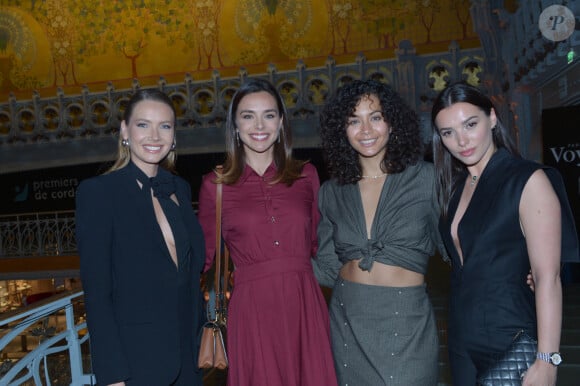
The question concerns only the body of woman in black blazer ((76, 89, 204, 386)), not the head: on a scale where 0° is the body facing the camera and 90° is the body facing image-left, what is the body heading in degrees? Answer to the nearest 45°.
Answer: approximately 315°

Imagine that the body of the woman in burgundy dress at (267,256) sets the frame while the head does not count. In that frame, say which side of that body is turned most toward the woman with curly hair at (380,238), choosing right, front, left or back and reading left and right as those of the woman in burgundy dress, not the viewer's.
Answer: left

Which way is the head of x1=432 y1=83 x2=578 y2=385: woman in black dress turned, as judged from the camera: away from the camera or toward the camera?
toward the camera

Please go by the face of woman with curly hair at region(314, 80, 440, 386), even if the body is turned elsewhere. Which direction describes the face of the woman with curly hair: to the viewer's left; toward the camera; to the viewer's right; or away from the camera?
toward the camera

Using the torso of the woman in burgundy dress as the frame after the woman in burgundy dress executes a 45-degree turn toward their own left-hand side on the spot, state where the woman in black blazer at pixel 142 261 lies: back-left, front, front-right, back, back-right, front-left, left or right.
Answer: right

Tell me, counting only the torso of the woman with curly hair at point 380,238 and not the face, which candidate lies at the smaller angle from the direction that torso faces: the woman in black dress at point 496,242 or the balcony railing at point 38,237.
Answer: the woman in black dress

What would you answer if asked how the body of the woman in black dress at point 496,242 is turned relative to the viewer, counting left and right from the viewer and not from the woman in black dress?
facing the viewer and to the left of the viewer

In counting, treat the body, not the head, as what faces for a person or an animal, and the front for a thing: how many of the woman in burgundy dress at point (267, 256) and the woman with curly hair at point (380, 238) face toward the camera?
2

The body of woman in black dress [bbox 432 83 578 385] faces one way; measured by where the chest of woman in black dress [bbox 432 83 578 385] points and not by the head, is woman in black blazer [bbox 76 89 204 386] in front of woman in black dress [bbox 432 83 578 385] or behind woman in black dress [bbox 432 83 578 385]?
in front

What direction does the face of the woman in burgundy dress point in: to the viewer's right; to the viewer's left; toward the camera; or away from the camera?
toward the camera

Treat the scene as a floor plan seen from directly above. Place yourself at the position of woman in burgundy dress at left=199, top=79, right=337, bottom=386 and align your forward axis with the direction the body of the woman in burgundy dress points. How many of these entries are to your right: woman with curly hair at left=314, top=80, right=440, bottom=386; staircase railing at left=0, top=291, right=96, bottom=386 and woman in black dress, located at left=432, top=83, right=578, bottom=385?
1

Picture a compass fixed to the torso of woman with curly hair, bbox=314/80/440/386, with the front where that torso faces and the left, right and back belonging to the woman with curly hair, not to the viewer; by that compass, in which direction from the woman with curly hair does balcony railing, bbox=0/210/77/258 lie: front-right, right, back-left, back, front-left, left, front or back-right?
back-right

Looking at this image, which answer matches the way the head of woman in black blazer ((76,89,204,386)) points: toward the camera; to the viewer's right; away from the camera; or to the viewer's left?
toward the camera

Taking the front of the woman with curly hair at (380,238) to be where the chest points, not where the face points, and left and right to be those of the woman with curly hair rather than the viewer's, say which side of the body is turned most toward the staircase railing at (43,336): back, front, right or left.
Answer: right

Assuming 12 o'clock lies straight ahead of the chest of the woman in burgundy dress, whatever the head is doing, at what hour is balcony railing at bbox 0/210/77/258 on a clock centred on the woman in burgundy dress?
The balcony railing is roughly at 5 o'clock from the woman in burgundy dress.

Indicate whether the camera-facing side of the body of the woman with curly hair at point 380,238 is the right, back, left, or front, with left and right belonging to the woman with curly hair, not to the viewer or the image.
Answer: front

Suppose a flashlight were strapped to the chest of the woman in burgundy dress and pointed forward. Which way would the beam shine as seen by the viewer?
toward the camera
